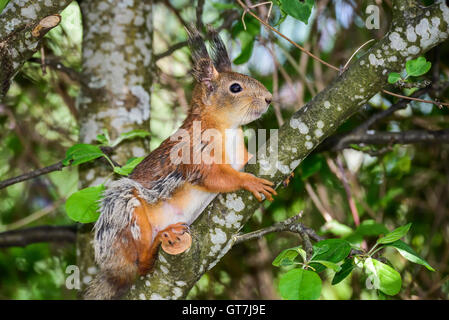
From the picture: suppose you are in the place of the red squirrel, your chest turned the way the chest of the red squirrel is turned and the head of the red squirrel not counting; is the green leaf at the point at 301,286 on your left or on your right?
on your right

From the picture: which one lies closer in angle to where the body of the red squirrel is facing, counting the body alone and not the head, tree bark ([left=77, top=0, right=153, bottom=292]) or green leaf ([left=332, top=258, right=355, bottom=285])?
the green leaf

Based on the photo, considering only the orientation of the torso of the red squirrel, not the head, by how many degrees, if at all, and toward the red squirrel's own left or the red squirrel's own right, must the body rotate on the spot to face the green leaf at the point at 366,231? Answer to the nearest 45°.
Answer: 0° — it already faces it

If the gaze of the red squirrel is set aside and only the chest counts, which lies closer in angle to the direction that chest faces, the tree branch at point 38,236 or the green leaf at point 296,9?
the green leaf

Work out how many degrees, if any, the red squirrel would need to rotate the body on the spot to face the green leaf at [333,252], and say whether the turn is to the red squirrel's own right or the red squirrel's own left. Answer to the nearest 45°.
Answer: approximately 45° to the red squirrel's own right

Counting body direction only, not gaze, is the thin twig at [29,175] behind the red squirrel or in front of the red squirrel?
behind

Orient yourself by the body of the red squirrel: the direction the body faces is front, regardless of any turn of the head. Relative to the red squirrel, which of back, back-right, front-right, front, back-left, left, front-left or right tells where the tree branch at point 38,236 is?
back-left

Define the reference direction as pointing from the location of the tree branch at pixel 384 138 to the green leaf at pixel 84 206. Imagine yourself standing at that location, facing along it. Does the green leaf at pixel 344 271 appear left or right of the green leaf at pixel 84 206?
left

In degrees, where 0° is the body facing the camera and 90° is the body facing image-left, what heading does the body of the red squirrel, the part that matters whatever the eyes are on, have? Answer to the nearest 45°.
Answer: approximately 270°
